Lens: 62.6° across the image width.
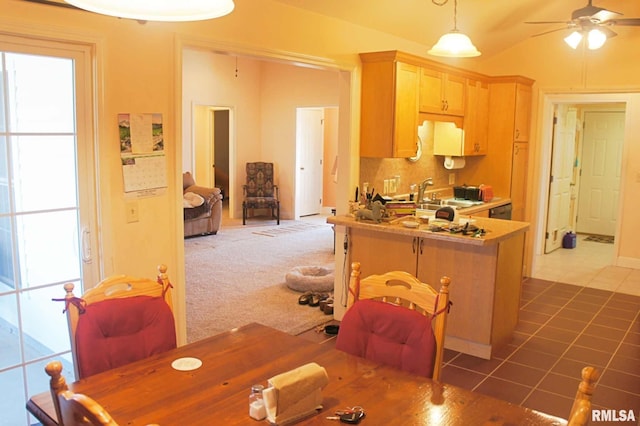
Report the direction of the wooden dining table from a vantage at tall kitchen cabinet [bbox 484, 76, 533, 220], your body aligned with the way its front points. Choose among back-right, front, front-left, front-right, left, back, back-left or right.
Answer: front-right

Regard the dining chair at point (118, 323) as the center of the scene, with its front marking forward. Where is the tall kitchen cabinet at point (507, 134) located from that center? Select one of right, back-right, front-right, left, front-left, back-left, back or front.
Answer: left

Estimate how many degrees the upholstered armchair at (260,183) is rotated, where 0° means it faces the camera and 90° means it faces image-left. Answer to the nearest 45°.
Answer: approximately 0°

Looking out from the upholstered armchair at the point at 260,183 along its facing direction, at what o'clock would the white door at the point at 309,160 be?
The white door is roughly at 8 o'clock from the upholstered armchair.

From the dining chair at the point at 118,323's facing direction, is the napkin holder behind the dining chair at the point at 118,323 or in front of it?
in front

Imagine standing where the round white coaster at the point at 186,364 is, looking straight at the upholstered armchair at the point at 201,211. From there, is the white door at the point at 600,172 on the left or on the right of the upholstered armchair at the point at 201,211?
right

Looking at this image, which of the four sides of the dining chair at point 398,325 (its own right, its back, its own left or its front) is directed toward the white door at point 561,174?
back
